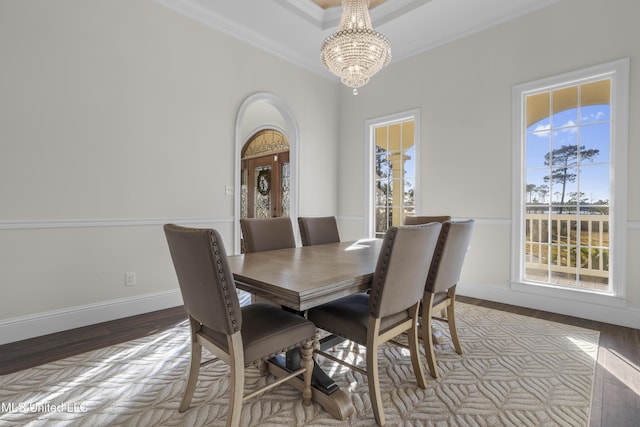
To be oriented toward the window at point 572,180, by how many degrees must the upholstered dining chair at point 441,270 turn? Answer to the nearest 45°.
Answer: approximately 90° to its right

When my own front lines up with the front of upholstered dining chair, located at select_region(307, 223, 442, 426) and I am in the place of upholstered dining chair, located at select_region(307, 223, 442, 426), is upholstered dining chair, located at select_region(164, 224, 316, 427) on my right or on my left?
on my left

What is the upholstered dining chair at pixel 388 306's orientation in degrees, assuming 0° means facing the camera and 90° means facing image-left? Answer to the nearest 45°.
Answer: approximately 135°

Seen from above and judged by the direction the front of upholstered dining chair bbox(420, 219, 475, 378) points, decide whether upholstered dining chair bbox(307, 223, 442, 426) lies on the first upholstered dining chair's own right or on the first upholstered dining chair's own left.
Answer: on the first upholstered dining chair's own left

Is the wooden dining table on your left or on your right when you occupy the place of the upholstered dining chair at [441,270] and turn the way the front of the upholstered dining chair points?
on your left

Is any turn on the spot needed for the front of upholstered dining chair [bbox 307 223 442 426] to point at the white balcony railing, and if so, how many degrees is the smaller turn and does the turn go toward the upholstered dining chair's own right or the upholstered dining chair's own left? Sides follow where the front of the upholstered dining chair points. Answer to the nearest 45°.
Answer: approximately 90° to the upholstered dining chair's own right

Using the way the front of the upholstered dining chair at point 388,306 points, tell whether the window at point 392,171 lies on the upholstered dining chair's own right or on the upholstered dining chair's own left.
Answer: on the upholstered dining chair's own right

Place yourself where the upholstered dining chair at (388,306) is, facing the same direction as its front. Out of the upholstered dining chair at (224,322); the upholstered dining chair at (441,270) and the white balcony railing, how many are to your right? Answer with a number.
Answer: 2

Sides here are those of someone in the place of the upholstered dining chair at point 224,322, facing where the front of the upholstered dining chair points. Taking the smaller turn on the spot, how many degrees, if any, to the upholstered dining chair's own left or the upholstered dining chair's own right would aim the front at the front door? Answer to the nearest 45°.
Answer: approximately 45° to the upholstered dining chair's own left

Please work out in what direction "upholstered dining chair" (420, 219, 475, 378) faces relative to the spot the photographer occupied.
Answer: facing away from the viewer and to the left of the viewer

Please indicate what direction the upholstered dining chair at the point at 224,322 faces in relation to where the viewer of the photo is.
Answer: facing away from the viewer and to the right of the viewer
